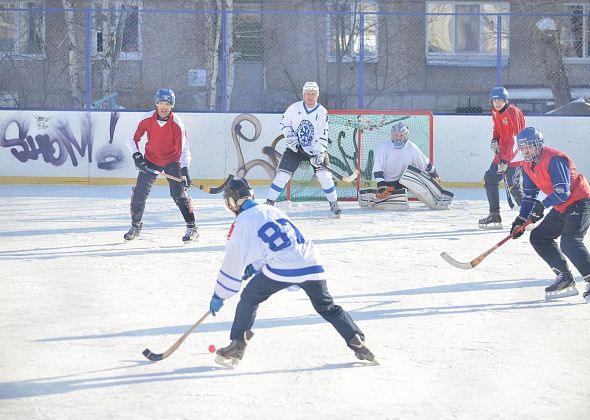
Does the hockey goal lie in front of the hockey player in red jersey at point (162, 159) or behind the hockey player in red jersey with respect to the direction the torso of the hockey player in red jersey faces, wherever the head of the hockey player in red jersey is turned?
behind

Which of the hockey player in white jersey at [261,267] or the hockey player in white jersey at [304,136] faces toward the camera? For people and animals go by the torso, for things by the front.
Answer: the hockey player in white jersey at [304,136]

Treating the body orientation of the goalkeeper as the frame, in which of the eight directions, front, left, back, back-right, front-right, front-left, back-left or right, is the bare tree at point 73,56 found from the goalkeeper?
back-right

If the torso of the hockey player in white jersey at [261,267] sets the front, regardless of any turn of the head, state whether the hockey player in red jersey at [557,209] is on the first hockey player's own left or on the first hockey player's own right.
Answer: on the first hockey player's own right

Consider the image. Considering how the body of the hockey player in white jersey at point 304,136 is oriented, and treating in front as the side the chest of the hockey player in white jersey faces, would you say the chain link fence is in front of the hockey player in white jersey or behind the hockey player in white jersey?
behind

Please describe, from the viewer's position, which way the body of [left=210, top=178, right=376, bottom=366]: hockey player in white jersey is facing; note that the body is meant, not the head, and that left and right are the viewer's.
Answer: facing away from the viewer and to the left of the viewer

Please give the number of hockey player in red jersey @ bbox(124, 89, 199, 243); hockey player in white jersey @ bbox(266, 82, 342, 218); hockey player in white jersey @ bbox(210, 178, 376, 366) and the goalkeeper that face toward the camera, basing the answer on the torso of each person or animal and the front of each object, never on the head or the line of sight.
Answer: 3

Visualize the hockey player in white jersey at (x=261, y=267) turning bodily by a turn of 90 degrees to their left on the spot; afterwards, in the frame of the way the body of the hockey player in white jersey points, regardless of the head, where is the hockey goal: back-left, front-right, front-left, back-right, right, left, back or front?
back-right

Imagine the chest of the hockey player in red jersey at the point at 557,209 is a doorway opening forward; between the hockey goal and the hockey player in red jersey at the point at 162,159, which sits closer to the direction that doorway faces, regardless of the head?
the hockey player in red jersey

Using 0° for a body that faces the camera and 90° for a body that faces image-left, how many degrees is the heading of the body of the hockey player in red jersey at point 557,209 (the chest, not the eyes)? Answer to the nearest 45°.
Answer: approximately 45°

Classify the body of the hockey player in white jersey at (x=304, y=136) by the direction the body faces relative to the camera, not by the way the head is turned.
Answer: toward the camera

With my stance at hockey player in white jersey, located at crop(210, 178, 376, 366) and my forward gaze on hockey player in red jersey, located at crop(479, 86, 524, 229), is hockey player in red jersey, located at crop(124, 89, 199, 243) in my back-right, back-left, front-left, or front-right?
front-left

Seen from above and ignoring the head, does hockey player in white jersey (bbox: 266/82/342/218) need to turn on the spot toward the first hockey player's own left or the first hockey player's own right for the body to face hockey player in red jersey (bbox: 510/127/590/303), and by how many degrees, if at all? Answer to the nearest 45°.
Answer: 0° — they already face them

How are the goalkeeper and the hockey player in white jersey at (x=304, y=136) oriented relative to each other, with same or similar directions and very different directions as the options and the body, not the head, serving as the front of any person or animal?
same or similar directions

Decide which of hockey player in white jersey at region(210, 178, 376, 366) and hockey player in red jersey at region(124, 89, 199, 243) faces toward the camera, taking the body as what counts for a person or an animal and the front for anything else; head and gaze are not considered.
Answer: the hockey player in red jersey

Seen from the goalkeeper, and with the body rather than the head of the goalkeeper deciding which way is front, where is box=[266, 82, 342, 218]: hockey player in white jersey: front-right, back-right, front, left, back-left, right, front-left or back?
front-right

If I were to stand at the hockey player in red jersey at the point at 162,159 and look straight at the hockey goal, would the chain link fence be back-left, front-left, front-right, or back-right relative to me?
front-left

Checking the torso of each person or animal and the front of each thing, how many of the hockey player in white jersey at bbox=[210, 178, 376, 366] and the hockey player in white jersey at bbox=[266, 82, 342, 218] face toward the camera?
1
